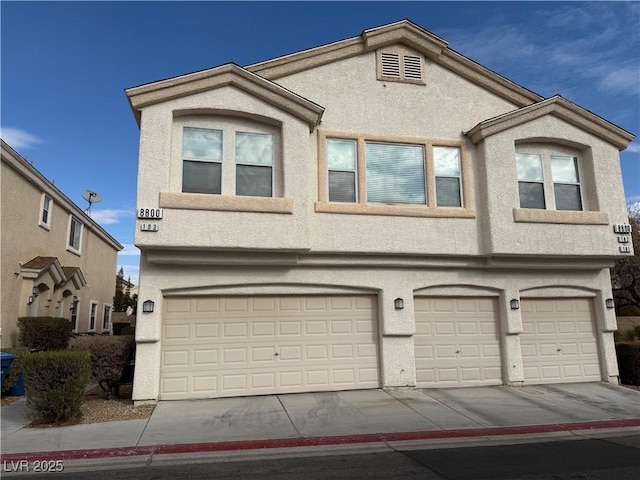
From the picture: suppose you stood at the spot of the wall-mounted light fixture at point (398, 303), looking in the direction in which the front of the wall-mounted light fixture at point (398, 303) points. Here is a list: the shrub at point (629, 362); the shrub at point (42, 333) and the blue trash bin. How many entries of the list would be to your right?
2

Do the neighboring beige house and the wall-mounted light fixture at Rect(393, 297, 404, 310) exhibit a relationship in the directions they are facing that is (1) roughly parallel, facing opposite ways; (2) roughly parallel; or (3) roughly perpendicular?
roughly perpendicular

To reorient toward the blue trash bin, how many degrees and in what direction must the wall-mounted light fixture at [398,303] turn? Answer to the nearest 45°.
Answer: approximately 90° to its right

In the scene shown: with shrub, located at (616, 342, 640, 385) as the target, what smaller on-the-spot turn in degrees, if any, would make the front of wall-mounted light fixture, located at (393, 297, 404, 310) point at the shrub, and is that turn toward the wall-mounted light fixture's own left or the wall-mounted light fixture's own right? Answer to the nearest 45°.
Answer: approximately 135° to the wall-mounted light fixture's own left

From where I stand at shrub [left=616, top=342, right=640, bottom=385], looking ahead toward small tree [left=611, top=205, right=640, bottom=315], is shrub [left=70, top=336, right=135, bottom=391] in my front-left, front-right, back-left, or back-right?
back-left

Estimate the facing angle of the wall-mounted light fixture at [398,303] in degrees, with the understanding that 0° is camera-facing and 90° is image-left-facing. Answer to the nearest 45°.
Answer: approximately 0°

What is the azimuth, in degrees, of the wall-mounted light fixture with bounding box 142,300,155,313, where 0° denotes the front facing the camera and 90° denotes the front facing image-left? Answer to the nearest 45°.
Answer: approximately 0°

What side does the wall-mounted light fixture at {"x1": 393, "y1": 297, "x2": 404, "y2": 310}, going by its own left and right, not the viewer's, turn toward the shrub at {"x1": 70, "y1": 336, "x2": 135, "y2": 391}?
right

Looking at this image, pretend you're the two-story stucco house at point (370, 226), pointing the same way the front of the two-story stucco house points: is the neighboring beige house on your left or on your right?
on your right

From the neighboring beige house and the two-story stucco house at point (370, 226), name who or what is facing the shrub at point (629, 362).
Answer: the neighboring beige house

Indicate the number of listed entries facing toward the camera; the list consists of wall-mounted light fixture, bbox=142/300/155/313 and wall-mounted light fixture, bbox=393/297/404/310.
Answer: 2
